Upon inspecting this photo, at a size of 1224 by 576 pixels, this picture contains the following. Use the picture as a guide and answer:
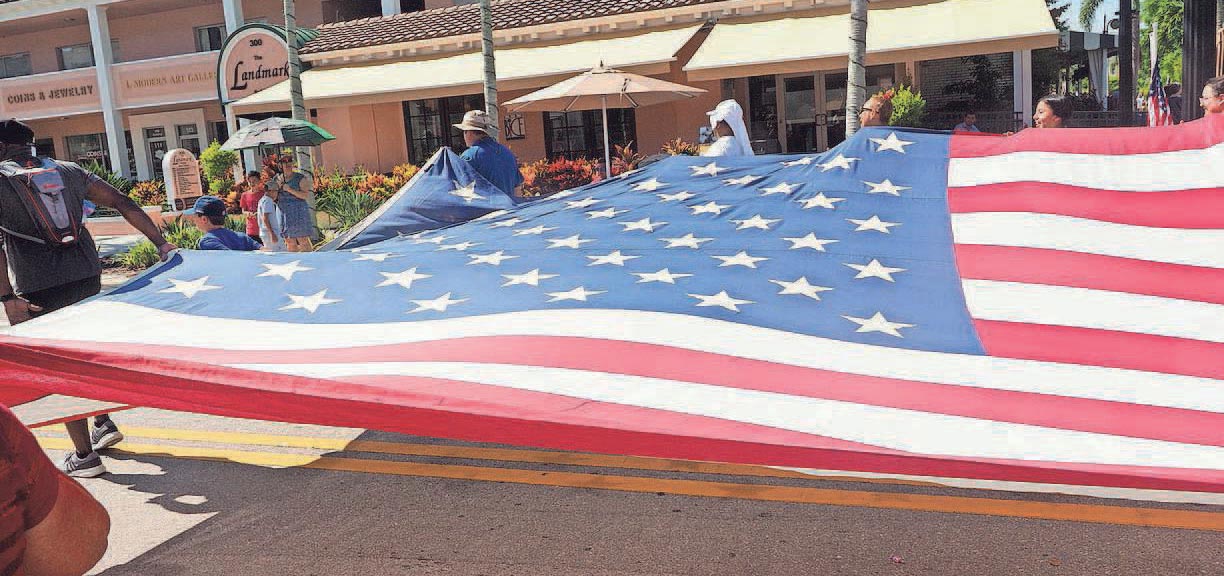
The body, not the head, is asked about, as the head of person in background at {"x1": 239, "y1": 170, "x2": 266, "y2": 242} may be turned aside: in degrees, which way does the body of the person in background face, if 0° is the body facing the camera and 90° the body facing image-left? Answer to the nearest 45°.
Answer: approximately 0°

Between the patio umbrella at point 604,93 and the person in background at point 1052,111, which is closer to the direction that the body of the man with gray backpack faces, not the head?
the patio umbrella

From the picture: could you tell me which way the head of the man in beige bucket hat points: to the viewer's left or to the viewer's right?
to the viewer's left

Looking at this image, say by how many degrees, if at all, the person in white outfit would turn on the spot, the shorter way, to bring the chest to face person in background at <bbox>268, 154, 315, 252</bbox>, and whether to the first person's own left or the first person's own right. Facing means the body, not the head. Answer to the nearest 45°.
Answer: approximately 45° to the first person's own right

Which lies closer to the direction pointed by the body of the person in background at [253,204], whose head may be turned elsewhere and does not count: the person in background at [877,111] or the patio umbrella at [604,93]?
the person in background
